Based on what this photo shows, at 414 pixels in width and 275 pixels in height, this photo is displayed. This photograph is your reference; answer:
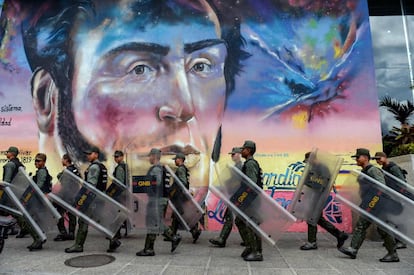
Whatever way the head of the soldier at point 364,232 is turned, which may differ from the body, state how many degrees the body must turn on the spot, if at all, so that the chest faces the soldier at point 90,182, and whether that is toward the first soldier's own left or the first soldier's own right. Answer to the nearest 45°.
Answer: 0° — they already face them

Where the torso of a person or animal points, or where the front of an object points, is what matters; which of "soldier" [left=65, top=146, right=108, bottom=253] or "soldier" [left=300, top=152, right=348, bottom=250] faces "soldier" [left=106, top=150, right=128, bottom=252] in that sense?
"soldier" [left=300, top=152, right=348, bottom=250]

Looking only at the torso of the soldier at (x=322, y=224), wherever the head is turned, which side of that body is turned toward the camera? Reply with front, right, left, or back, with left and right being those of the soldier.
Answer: left

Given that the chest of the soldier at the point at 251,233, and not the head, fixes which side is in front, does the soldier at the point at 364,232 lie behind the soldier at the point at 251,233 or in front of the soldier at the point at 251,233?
behind

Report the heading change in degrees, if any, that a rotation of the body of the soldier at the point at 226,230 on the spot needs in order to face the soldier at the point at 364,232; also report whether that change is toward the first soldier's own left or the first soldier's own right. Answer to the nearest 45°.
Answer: approximately 135° to the first soldier's own left

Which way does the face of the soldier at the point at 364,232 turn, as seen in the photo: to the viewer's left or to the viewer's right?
to the viewer's left

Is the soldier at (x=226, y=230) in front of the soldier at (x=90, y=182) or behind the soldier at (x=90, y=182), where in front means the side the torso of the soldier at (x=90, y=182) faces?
behind

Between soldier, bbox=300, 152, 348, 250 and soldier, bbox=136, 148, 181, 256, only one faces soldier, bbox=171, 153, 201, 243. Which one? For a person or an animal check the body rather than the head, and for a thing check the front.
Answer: soldier, bbox=300, 152, 348, 250

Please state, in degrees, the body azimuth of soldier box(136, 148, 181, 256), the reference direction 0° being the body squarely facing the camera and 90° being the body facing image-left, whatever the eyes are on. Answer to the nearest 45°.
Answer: approximately 90°
